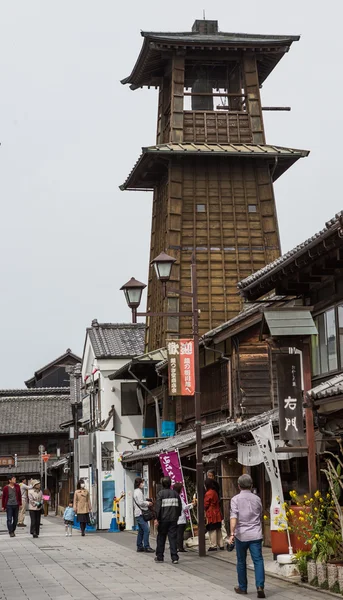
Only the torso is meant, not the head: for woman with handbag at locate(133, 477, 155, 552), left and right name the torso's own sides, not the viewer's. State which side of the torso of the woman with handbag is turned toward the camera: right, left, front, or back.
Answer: right

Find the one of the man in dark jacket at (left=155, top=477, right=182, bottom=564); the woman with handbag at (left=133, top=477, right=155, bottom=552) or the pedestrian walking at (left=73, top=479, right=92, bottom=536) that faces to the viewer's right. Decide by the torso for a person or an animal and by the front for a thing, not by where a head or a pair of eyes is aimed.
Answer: the woman with handbag

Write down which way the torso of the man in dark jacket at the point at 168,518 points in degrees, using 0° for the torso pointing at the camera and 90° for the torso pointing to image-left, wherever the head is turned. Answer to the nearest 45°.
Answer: approximately 180°

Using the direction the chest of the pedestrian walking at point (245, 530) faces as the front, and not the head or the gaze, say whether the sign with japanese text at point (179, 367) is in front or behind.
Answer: in front

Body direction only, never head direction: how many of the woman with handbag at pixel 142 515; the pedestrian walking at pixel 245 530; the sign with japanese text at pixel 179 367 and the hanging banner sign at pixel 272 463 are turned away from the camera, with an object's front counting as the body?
1

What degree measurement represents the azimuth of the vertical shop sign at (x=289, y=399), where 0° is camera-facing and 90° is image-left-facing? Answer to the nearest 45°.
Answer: approximately 0°

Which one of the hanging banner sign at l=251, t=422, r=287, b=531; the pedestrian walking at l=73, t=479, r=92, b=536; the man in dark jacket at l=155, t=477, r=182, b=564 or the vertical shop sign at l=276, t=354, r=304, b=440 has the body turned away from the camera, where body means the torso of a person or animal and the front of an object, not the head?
the man in dark jacket

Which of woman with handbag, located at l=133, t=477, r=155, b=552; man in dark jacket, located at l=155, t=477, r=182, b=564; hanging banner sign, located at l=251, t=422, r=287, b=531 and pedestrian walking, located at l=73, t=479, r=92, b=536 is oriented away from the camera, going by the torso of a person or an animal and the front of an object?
the man in dark jacket

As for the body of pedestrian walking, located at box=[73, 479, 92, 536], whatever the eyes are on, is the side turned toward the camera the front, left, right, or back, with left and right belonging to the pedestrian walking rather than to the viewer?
front

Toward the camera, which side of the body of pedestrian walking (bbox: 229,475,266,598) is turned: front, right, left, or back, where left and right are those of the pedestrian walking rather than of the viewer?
back

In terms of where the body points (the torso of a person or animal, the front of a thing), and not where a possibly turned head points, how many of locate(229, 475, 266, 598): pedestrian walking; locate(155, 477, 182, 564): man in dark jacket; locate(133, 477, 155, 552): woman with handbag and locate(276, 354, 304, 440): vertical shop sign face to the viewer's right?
1

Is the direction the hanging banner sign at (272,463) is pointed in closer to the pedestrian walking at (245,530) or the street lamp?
the pedestrian walking
